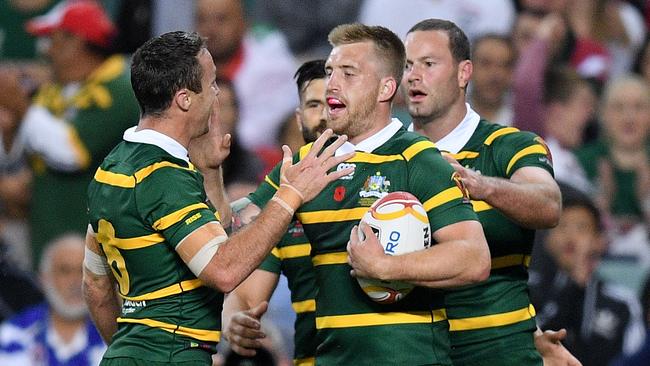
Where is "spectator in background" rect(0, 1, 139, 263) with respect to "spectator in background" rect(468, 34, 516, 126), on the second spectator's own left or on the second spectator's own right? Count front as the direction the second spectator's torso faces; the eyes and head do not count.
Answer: on the second spectator's own right

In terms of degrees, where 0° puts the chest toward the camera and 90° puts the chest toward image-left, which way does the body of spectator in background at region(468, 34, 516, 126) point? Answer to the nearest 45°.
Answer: approximately 0°

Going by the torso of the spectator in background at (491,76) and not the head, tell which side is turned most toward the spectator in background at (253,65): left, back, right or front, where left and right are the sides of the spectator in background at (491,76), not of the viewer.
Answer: right

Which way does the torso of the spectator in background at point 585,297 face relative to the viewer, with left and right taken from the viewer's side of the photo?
facing the viewer and to the left of the viewer

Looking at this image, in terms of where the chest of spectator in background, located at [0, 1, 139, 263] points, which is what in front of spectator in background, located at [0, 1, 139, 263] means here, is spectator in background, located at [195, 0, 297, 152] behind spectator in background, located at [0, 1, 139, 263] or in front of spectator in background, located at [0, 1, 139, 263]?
behind
